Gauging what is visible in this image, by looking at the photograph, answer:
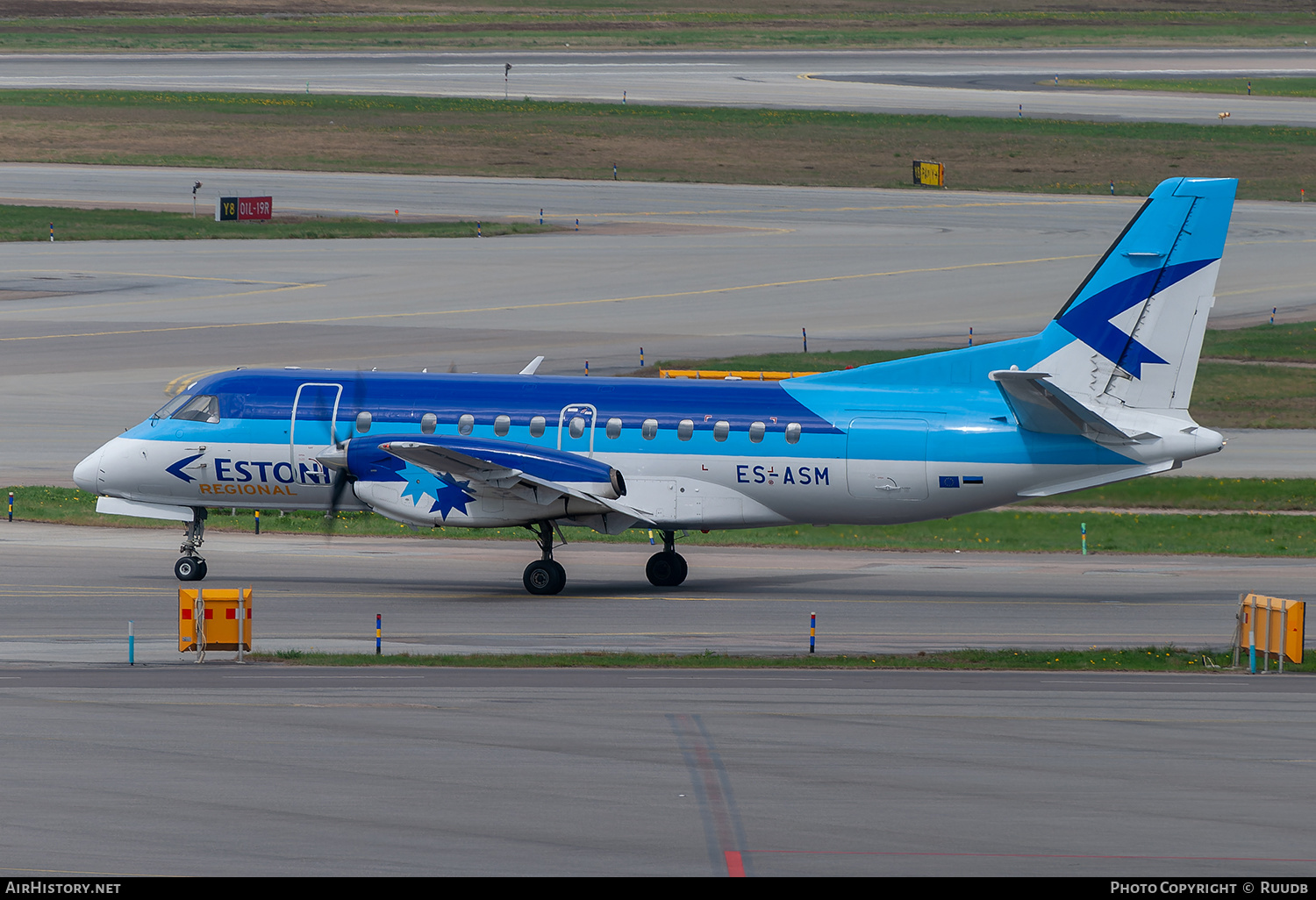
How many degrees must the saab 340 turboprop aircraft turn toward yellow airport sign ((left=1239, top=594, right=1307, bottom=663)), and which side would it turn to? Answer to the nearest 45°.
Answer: approximately 135° to its left

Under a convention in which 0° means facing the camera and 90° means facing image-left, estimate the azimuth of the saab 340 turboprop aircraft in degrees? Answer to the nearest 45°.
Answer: approximately 90°

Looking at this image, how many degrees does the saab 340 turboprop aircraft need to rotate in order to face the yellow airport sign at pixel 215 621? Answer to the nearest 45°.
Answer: approximately 45° to its left
